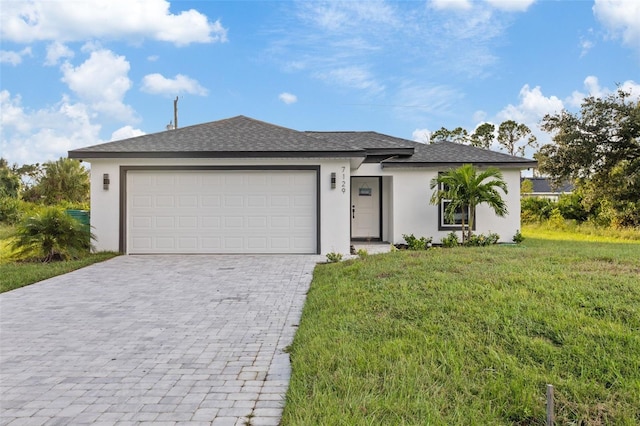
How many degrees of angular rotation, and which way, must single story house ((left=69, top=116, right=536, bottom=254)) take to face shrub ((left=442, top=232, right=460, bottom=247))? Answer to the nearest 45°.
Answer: approximately 90° to its left

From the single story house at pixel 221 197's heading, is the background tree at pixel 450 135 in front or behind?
behind

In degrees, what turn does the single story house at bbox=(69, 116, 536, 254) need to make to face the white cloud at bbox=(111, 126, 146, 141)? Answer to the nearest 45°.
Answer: approximately 135° to its right

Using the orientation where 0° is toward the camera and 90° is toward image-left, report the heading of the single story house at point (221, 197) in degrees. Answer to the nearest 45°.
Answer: approximately 0°

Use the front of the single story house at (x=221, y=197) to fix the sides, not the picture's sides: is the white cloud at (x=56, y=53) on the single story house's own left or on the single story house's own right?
on the single story house's own right

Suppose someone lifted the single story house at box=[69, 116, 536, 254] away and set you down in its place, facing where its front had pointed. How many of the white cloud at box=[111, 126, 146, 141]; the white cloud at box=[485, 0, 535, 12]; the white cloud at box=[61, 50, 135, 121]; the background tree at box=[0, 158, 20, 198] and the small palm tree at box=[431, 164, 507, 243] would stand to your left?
2

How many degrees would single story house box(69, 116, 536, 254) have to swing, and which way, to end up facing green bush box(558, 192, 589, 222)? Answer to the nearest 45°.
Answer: approximately 135° to its left

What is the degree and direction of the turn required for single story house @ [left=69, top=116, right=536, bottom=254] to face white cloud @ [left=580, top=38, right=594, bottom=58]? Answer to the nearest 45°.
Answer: approximately 90° to its left

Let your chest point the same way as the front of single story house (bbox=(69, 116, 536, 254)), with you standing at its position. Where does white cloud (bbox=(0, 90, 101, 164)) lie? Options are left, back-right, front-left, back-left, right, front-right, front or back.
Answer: back-right

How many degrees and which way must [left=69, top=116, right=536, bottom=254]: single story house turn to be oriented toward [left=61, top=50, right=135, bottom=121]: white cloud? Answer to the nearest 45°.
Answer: approximately 135° to its right

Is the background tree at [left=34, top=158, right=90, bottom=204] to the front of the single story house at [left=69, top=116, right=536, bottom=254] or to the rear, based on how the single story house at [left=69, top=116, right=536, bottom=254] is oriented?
to the rear

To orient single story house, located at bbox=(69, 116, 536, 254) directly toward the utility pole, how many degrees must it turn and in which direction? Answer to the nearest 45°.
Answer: approximately 180°
